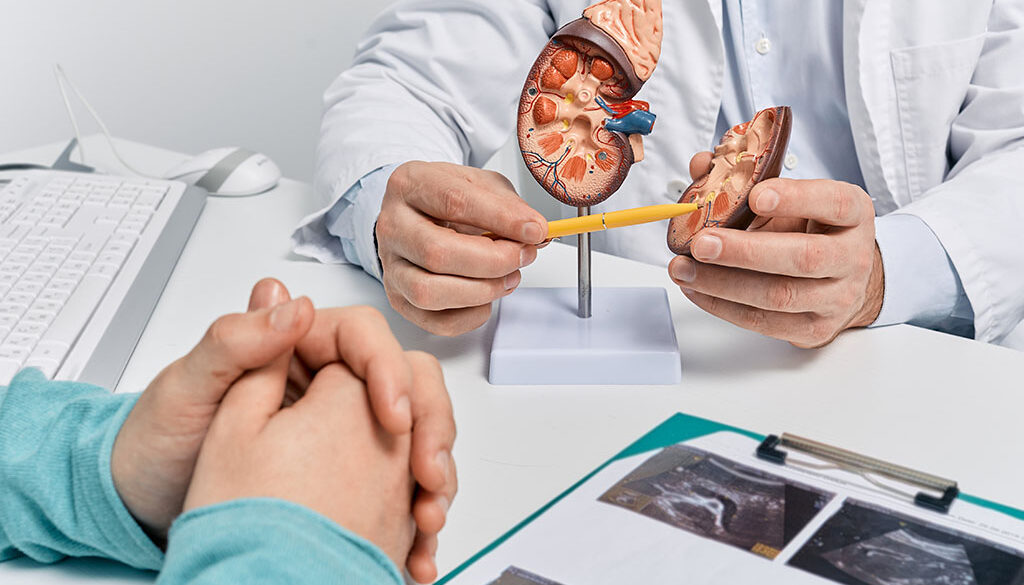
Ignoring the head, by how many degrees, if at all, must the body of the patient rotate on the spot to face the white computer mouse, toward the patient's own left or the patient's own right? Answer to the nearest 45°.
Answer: approximately 45° to the patient's own left

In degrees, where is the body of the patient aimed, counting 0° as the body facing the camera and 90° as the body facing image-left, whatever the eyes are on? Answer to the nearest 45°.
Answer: approximately 225°

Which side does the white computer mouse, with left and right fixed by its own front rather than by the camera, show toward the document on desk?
left

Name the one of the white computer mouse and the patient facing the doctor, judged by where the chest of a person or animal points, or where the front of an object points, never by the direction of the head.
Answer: the patient

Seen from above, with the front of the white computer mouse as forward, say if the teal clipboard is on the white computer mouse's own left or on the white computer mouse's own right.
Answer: on the white computer mouse's own left

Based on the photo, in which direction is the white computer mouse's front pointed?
to the viewer's left

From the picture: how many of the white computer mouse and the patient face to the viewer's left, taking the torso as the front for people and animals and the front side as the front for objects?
1

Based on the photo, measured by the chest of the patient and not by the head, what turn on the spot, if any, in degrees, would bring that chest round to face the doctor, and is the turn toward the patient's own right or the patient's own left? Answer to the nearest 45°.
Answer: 0° — they already face them

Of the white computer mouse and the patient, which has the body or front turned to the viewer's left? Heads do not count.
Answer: the white computer mouse
